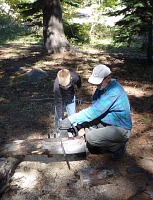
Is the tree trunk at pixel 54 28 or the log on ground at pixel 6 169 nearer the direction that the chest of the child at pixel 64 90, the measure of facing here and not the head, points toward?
the log on ground

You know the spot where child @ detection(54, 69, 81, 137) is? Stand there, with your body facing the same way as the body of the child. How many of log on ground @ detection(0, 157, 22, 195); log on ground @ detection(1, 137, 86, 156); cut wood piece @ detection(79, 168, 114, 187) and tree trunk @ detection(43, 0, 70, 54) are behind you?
1

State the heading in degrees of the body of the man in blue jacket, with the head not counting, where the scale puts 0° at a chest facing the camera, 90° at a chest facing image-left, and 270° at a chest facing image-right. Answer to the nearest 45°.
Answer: approximately 90°

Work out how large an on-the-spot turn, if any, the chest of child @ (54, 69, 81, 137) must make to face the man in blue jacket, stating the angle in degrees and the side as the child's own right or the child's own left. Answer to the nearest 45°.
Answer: approximately 45° to the child's own left

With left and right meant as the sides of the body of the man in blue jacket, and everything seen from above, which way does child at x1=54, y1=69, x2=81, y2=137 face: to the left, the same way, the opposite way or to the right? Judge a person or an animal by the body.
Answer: to the left

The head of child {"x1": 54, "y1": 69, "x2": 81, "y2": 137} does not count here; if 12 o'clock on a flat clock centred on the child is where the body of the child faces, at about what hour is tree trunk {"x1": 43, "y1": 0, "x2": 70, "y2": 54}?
The tree trunk is roughly at 6 o'clock from the child.

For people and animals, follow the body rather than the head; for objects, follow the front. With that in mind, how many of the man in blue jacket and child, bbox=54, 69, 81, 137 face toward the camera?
1

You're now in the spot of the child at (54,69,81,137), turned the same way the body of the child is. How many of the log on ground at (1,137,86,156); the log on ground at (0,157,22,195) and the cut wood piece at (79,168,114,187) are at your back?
0

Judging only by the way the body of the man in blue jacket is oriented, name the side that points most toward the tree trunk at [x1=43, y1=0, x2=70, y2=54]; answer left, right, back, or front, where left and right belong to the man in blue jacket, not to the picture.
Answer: right

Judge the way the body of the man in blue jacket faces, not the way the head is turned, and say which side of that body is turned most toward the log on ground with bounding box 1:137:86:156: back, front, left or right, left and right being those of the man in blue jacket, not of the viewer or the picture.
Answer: front

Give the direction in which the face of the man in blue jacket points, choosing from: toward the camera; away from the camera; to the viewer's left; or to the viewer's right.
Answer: to the viewer's left

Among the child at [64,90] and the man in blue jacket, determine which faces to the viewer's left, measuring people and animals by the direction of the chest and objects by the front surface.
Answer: the man in blue jacket

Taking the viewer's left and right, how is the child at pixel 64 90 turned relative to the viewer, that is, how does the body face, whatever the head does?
facing the viewer

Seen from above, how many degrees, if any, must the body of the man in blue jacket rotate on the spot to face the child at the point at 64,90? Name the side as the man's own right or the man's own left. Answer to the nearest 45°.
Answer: approximately 45° to the man's own right

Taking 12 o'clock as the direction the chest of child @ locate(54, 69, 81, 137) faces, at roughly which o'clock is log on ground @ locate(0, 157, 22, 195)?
The log on ground is roughly at 1 o'clock from the child.
